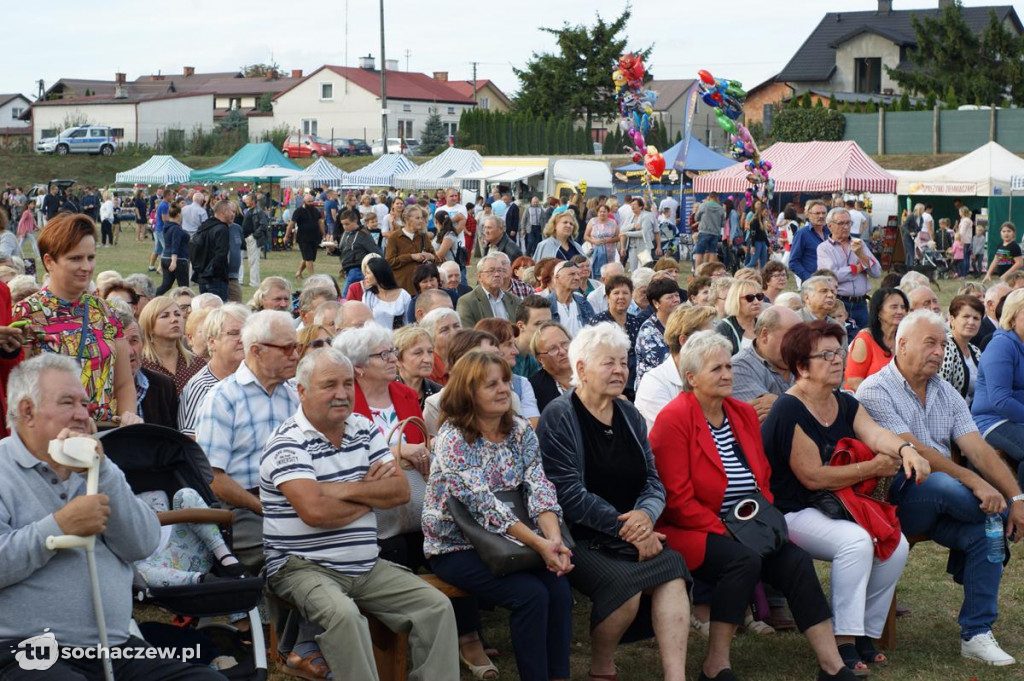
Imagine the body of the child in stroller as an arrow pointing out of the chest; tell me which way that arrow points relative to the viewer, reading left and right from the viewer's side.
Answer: facing the viewer and to the right of the viewer

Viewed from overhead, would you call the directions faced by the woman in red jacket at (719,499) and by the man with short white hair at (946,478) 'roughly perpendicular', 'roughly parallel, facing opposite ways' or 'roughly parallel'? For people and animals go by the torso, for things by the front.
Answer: roughly parallel

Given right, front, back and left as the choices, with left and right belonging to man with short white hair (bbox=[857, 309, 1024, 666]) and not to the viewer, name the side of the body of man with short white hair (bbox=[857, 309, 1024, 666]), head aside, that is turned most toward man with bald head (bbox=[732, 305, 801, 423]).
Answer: back

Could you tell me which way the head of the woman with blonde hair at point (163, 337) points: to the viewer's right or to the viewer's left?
to the viewer's right

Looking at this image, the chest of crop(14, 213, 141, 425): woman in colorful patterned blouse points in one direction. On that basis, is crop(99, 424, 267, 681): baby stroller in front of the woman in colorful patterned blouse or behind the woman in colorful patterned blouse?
in front

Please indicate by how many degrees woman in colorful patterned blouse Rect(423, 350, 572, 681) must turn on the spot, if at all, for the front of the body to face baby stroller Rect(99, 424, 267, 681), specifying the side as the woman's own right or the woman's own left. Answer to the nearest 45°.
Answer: approximately 90° to the woman's own right

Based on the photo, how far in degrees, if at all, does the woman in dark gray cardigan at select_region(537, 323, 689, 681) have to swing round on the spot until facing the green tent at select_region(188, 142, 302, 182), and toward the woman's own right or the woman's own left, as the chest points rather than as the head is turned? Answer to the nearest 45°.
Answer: approximately 135° to the woman's own left

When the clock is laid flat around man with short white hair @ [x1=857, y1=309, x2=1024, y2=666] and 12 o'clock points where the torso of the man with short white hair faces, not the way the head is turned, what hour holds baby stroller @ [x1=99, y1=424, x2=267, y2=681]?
The baby stroller is roughly at 3 o'clock from the man with short white hair.

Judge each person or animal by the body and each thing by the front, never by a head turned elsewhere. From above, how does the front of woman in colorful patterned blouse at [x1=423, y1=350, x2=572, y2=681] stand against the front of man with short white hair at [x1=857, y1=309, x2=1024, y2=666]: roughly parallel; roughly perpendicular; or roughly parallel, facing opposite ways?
roughly parallel
